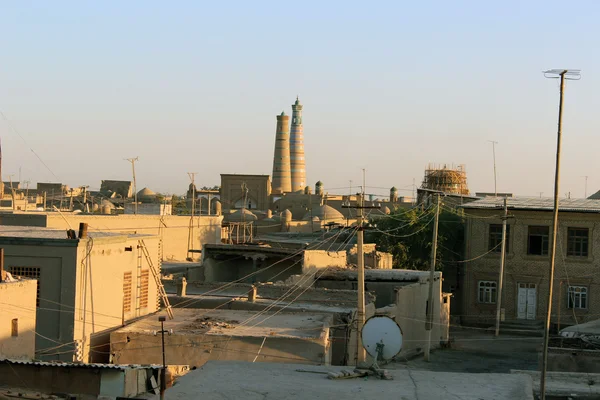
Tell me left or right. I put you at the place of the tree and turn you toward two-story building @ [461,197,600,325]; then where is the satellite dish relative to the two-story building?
right

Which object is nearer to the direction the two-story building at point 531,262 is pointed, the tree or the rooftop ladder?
the rooftop ladder

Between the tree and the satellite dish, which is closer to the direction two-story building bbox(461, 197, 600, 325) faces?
the satellite dish

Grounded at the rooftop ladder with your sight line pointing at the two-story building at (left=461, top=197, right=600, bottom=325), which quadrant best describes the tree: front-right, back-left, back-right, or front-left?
front-left

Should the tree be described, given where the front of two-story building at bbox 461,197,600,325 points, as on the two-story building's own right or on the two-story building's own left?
on the two-story building's own right

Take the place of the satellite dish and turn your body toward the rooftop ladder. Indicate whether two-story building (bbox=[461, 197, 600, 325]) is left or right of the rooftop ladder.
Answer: right

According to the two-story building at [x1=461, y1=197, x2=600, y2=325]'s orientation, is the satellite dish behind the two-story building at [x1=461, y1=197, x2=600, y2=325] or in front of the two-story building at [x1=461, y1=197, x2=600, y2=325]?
in front

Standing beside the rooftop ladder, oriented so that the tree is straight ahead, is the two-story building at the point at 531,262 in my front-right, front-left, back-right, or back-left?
front-right

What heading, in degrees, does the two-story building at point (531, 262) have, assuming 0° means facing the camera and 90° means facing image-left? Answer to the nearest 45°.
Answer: approximately 0°

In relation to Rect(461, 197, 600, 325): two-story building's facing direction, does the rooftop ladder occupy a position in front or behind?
in front

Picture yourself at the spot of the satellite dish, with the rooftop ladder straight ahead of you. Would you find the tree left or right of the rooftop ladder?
right
